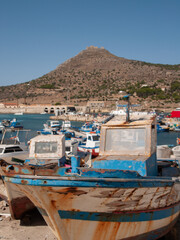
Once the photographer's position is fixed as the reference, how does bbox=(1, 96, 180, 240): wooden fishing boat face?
facing the viewer and to the left of the viewer
